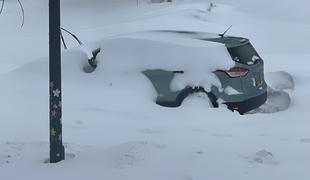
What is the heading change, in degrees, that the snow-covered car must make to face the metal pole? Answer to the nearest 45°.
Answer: approximately 90° to its left

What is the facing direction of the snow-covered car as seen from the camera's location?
facing away from the viewer and to the left of the viewer
